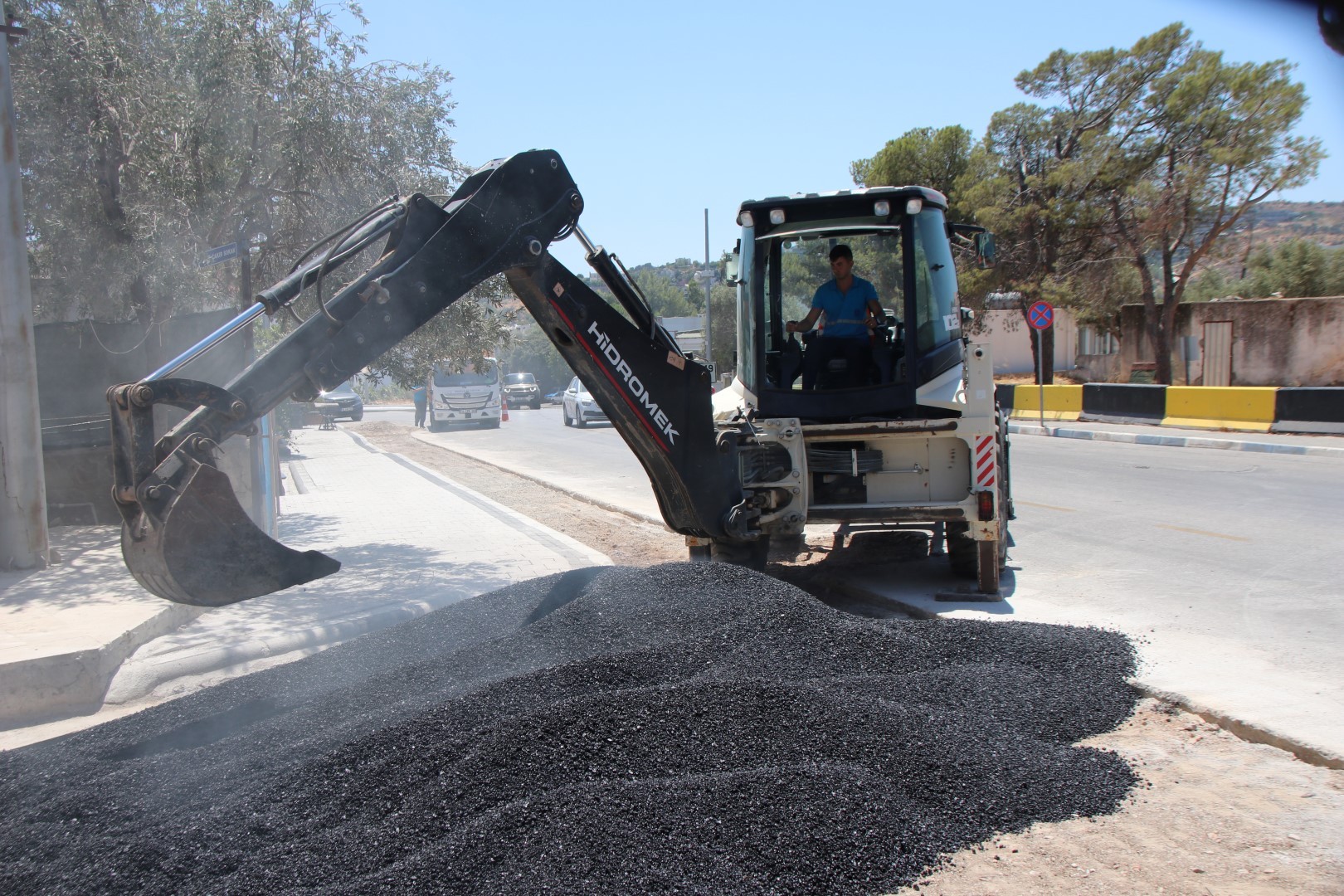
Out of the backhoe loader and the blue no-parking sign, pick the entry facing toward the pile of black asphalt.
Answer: the blue no-parking sign

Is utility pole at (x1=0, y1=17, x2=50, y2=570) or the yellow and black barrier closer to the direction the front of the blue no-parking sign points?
the utility pole

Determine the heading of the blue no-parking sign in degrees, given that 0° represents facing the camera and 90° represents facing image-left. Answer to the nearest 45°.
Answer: approximately 0°

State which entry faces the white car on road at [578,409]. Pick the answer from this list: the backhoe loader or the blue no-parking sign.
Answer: the backhoe loader

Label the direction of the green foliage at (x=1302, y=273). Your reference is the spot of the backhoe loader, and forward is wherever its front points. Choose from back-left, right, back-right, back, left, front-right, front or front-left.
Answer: front-right

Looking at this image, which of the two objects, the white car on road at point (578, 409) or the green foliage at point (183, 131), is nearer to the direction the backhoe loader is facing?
the white car on road

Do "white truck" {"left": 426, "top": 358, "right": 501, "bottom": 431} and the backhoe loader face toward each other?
yes

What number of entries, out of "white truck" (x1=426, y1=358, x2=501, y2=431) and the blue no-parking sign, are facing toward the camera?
2

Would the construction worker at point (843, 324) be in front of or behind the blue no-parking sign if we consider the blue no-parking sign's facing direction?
in front

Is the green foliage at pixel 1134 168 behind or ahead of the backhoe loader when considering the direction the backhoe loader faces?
ahead

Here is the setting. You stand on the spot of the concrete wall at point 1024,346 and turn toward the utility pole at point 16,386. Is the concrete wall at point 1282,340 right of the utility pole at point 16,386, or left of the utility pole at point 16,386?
left

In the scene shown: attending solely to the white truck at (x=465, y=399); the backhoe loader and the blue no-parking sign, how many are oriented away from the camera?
1

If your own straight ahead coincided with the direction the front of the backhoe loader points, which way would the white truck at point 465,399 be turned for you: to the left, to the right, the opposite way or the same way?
the opposite way

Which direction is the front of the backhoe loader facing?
away from the camera

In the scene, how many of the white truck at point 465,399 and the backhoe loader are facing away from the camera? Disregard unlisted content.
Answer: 1

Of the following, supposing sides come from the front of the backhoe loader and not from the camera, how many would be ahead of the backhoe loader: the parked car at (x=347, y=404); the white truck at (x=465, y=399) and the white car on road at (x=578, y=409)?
3
